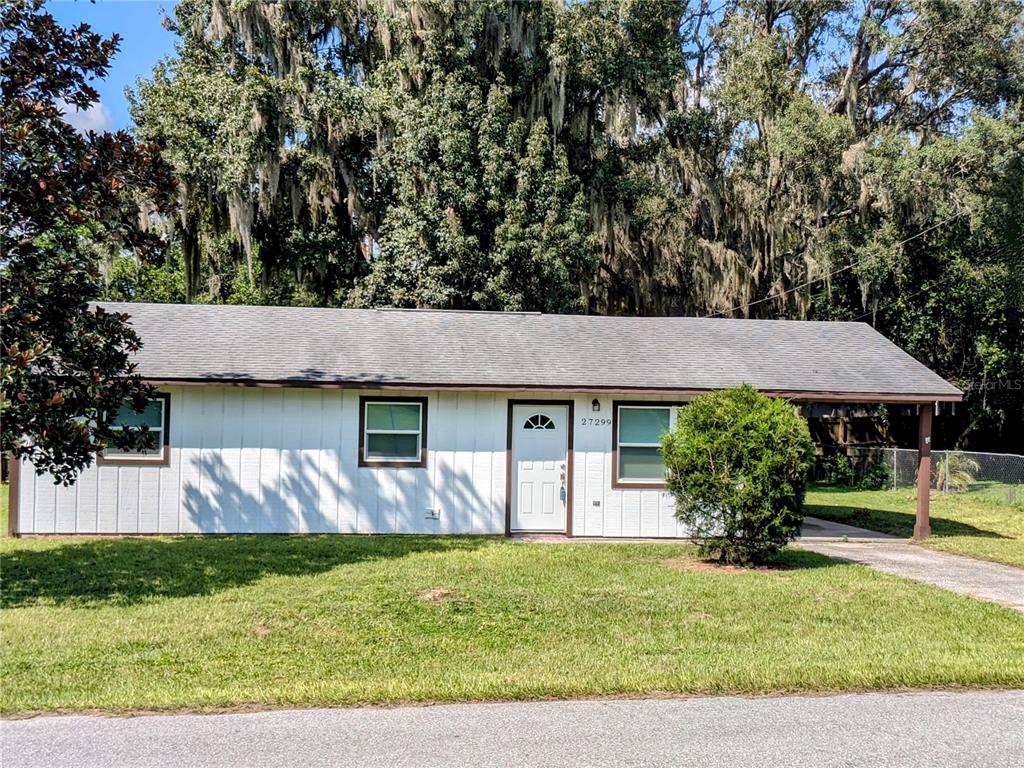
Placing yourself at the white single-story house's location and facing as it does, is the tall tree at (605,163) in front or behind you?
behind

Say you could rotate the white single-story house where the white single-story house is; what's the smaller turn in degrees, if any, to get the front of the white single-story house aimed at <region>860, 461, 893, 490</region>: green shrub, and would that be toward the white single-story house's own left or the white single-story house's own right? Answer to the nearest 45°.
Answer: approximately 135° to the white single-story house's own left

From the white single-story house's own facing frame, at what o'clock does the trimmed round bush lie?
The trimmed round bush is roughly at 10 o'clock from the white single-story house.

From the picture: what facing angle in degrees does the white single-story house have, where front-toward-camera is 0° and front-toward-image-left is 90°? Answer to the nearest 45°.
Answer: approximately 0°

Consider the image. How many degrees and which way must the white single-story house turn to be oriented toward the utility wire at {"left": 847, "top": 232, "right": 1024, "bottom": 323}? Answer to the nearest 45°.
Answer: approximately 135° to its left

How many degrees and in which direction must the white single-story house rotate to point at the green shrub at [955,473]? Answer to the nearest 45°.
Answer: approximately 135° to its left

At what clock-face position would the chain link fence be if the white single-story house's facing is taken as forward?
The chain link fence is roughly at 8 o'clock from the white single-story house.

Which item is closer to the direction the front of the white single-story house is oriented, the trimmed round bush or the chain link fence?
the trimmed round bush

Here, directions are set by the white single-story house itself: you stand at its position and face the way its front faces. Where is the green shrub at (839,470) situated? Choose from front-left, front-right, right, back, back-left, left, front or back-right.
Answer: back-left
